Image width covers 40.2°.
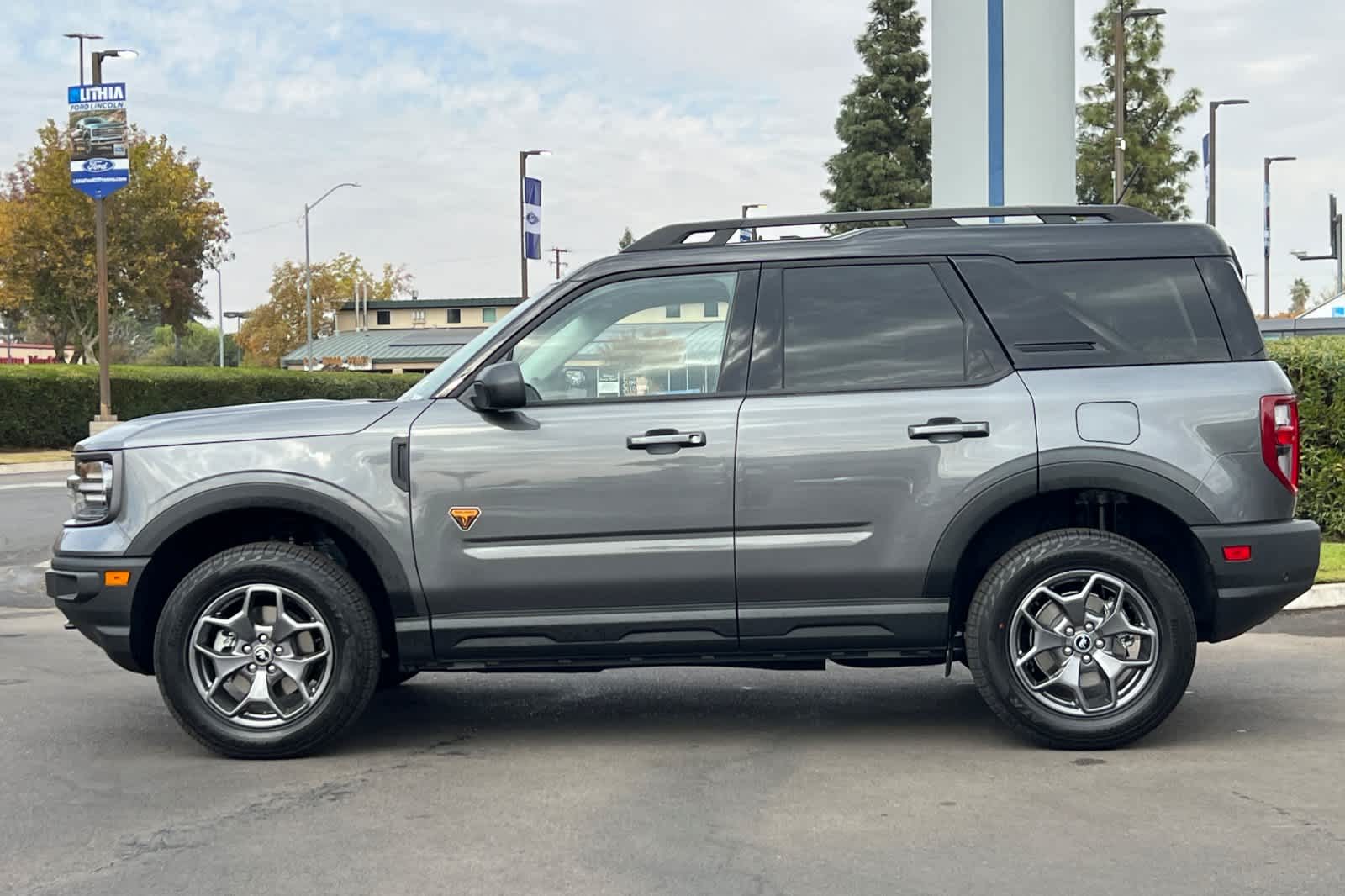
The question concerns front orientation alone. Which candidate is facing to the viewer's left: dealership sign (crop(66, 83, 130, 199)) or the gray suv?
the gray suv

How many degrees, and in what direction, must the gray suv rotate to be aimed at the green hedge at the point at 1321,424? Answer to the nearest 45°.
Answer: approximately 135° to its right

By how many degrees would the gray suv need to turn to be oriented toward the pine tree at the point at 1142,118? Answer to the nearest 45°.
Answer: approximately 90° to its right

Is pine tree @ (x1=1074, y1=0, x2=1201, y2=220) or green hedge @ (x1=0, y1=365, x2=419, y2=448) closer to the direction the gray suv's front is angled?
the green hedge

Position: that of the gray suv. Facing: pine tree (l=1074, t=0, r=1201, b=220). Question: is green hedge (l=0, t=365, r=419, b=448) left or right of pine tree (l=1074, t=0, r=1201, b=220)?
left

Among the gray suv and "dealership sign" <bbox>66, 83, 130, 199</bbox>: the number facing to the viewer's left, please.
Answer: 1

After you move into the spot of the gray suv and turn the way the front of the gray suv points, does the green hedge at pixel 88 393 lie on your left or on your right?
on your right

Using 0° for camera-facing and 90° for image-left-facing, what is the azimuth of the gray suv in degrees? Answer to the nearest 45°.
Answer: approximately 90°

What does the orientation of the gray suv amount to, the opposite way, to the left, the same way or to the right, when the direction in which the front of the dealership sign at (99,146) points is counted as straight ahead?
to the right

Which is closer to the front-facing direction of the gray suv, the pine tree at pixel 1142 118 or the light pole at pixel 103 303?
the light pole

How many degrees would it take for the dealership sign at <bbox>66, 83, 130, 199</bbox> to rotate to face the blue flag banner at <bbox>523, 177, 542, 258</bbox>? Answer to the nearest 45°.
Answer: approximately 90° to its left
